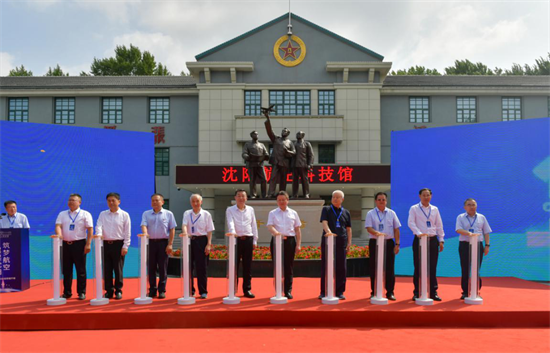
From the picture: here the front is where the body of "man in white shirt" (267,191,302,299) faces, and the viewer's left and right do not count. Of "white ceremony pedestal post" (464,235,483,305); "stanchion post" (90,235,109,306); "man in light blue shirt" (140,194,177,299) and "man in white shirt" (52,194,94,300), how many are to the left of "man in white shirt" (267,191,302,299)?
1

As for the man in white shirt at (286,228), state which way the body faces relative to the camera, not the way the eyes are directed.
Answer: toward the camera

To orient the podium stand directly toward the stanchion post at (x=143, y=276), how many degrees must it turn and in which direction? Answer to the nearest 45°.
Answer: approximately 45° to its left

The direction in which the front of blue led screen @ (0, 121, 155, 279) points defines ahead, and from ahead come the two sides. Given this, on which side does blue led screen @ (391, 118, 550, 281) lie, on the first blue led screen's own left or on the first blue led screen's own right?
on the first blue led screen's own left

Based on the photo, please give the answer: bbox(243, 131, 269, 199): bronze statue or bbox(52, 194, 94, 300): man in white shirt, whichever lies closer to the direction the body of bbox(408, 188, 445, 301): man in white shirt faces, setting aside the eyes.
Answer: the man in white shirt

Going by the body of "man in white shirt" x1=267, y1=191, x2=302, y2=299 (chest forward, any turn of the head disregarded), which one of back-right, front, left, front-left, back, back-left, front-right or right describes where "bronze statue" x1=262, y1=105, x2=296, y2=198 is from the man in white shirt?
back

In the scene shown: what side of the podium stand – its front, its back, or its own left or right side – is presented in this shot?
front

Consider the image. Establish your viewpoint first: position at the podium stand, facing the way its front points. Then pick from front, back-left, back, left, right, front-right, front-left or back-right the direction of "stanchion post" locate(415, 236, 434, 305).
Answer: front-left
